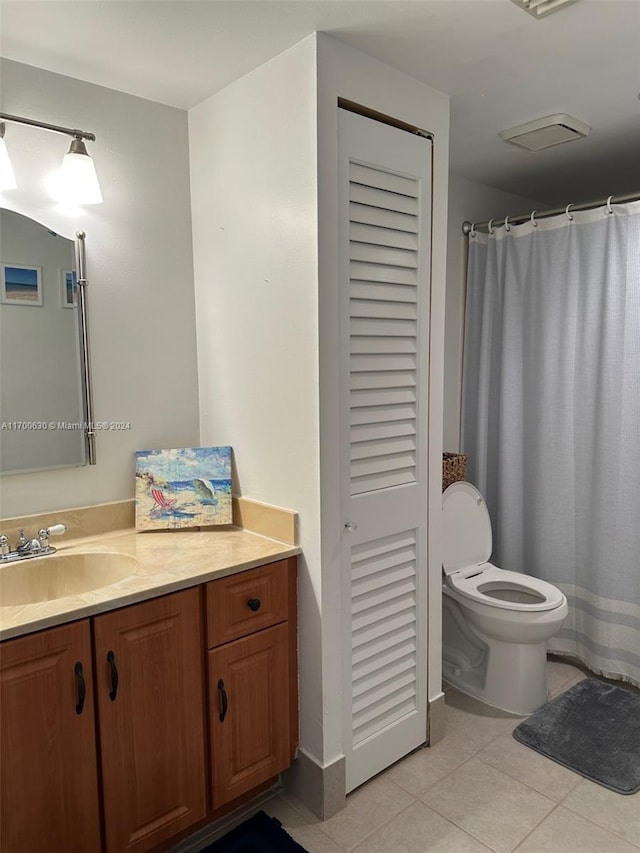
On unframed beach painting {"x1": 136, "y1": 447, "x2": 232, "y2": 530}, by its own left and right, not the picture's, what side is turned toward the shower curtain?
left

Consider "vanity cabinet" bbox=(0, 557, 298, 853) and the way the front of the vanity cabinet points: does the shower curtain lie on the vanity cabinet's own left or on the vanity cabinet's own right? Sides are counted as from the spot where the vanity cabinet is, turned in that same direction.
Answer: on the vanity cabinet's own left
